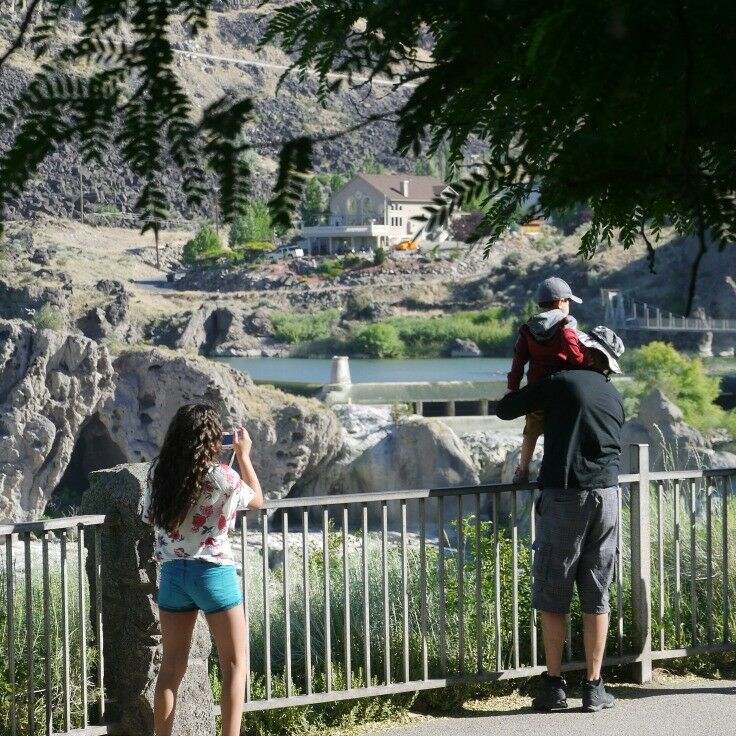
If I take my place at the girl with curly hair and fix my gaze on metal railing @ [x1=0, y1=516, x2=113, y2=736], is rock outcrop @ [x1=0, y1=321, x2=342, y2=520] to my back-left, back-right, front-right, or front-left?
front-right

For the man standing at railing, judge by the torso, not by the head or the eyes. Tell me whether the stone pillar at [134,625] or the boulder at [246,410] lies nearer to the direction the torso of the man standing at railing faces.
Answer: the boulder

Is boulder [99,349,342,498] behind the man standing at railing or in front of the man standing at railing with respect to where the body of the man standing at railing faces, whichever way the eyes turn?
in front

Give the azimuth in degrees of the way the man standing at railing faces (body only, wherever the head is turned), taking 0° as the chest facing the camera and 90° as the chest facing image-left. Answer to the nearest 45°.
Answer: approximately 180°

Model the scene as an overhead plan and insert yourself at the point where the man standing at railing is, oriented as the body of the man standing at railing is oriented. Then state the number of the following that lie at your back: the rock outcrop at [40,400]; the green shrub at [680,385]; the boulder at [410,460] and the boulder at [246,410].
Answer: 0

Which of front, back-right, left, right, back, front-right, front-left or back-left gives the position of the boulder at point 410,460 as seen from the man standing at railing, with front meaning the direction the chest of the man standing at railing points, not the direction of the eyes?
front

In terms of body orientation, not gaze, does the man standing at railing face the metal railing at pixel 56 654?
no

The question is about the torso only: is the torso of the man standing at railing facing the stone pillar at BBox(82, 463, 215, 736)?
no

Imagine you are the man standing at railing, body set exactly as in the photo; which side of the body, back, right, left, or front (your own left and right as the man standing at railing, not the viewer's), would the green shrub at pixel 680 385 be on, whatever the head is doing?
front

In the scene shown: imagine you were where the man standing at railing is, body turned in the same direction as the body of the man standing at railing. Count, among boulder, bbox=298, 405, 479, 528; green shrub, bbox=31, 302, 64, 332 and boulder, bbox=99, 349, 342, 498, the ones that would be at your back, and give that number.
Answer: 0

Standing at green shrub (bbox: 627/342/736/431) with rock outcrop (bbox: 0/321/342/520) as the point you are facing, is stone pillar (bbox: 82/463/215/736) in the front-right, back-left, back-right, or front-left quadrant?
front-left

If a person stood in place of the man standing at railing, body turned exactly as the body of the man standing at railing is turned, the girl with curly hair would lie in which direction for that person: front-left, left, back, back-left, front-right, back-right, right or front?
back-left
